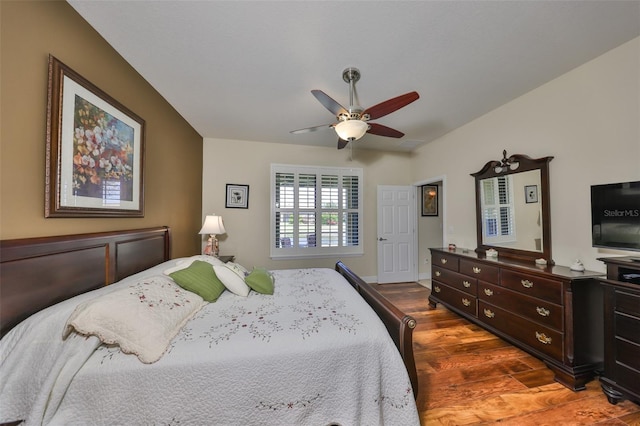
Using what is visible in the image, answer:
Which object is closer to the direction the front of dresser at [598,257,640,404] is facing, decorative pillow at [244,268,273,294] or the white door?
the decorative pillow

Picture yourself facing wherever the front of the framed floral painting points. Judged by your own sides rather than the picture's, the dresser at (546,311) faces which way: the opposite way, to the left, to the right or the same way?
the opposite way

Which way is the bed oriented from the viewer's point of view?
to the viewer's right

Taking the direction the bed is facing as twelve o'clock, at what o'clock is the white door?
The white door is roughly at 11 o'clock from the bed.

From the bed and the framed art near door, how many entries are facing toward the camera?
1

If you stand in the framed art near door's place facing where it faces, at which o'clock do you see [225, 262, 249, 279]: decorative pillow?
The decorative pillow is roughly at 1 o'clock from the framed art near door.

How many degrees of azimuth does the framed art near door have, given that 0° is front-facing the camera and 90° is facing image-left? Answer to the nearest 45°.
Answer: approximately 0°

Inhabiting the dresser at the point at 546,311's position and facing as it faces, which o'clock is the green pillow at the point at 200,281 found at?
The green pillow is roughly at 12 o'clock from the dresser.

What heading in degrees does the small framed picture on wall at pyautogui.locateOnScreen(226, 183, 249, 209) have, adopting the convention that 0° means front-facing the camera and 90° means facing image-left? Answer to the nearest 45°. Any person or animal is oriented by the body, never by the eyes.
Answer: approximately 0°

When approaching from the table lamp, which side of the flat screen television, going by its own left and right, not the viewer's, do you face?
front

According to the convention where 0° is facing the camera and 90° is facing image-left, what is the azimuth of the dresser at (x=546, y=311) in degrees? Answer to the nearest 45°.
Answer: approximately 45°

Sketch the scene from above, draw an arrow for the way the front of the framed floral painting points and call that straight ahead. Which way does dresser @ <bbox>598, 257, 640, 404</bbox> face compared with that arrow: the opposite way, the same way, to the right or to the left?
the opposite way
